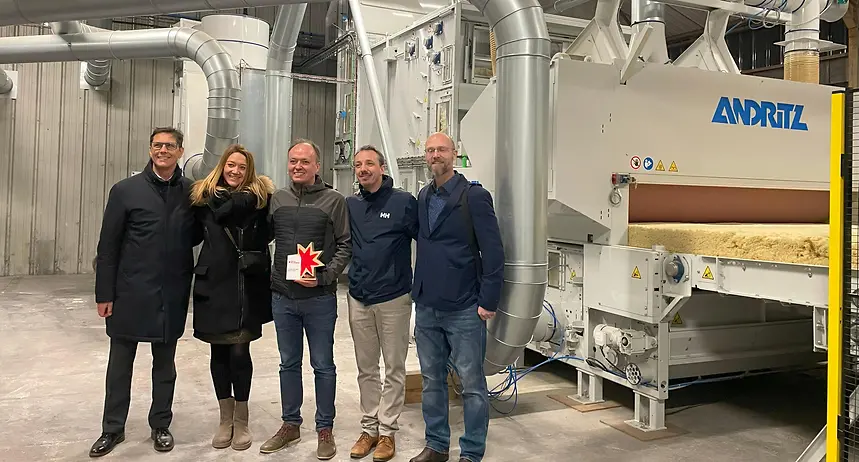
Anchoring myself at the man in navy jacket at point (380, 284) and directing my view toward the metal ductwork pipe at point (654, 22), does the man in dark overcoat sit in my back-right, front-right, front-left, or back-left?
back-left

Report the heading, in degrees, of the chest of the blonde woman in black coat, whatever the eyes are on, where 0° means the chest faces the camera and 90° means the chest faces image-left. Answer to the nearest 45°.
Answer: approximately 0°

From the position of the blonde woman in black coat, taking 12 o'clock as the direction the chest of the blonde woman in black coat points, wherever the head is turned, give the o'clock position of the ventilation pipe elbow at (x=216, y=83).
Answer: The ventilation pipe elbow is roughly at 6 o'clock from the blonde woman in black coat.

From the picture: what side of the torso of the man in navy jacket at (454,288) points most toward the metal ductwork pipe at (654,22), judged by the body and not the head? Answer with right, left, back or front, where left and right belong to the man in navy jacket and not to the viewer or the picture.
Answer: back

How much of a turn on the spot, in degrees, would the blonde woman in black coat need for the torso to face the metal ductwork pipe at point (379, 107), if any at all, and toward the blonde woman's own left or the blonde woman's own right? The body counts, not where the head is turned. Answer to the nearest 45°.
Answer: approximately 135° to the blonde woman's own left

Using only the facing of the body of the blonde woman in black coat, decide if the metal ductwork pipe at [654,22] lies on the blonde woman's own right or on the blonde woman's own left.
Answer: on the blonde woman's own left

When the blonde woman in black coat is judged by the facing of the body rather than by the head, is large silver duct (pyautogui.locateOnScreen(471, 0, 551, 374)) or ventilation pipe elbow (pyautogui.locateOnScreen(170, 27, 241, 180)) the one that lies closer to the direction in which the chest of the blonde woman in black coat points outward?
the large silver duct

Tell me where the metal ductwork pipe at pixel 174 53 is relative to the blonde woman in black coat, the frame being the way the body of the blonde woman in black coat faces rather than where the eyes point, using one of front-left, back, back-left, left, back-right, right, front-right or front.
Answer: back

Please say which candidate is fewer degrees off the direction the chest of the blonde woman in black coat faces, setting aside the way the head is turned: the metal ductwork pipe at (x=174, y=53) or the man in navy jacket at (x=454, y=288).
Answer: the man in navy jacket
